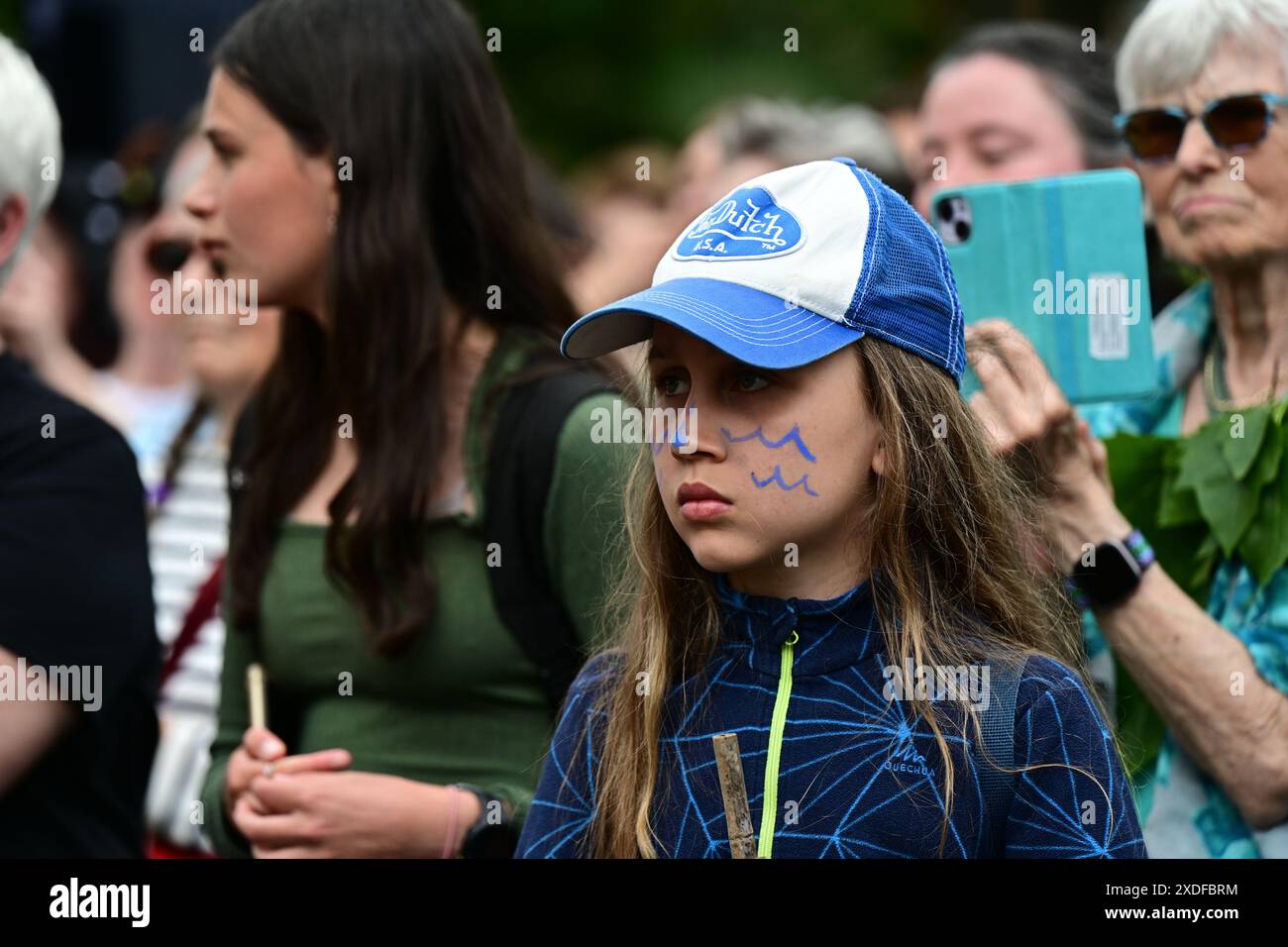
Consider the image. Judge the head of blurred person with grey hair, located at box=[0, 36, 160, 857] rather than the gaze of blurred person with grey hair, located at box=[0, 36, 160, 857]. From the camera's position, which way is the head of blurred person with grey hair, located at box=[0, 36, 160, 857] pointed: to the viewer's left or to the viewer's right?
to the viewer's left

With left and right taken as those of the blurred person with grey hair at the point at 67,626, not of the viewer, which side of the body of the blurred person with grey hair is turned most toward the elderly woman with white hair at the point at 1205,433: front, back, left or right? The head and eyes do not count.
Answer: back

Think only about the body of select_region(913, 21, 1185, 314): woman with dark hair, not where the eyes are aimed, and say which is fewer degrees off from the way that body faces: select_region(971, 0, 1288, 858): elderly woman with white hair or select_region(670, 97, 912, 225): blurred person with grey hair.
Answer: the elderly woman with white hair

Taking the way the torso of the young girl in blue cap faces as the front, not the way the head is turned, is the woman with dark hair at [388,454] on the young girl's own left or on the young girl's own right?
on the young girl's own right

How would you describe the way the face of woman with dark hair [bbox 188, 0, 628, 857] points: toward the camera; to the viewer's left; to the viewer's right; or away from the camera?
to the viewer's left

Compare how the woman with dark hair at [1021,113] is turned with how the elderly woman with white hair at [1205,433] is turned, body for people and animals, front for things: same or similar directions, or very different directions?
same or similar directions

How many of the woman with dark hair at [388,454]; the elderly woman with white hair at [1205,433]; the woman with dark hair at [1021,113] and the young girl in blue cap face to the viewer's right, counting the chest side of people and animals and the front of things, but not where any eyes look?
0

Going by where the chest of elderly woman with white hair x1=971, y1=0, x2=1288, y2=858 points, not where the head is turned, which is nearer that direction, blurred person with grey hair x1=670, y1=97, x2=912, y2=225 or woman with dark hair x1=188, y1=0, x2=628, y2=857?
the woman with dark hair

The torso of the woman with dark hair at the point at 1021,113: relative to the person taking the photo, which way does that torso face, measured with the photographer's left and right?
facing the viewer and to the left of the viewer

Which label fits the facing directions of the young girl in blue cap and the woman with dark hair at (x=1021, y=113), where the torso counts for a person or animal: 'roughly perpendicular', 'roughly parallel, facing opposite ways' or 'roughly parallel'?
roughly parallel

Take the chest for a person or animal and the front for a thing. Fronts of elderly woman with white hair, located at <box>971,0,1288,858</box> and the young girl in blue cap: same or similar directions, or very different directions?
same or similar directions

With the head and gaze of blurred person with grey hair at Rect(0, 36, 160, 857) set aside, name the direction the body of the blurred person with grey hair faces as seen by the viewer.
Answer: to the viewer's left

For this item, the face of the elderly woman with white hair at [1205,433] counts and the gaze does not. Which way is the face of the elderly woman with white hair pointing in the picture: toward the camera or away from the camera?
toward the camera

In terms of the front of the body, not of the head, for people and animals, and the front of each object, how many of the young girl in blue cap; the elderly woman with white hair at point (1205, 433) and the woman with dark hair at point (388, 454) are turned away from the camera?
0

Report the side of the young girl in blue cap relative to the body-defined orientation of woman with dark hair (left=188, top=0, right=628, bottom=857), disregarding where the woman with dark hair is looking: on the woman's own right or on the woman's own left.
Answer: on the woman's own left

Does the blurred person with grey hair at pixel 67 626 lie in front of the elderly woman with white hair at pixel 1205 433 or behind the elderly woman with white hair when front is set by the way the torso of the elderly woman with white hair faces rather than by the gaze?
in front

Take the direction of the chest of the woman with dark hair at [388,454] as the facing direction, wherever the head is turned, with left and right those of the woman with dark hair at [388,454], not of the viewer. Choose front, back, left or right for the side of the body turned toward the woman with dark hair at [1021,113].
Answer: back
